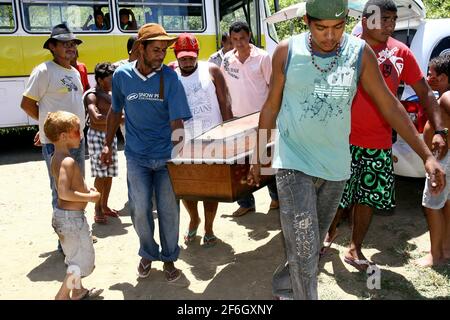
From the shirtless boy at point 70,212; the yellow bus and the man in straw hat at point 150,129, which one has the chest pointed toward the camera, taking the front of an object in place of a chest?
the man in straw hat

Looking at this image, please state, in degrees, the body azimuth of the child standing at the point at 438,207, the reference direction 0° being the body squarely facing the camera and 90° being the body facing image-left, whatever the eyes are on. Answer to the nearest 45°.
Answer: approximately 90°

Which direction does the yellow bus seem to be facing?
to the viewer's right

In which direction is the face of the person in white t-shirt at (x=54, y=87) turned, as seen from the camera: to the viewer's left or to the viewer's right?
to the viewer's right

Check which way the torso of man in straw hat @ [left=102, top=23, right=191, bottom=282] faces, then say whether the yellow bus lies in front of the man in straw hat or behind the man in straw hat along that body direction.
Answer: behind

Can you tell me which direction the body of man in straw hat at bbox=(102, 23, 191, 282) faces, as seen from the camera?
toward the camera

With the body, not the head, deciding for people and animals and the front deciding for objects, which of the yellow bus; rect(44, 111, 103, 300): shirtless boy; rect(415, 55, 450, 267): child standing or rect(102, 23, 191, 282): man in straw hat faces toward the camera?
the man in straw hat

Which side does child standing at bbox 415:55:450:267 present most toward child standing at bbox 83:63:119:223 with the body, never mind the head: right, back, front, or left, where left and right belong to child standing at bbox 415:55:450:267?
front

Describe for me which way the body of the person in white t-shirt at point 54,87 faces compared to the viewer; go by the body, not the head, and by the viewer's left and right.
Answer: facing the viewer and to the right of the viewer

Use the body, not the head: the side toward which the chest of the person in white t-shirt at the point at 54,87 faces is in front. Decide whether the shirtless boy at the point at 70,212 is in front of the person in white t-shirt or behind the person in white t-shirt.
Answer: in front

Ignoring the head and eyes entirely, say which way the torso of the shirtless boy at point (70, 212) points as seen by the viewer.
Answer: to the viewer's right

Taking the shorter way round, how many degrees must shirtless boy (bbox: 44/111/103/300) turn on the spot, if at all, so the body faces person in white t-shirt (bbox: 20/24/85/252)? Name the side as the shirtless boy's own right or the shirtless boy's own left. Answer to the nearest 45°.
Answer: approximately 90° to the shirtless boy's own left

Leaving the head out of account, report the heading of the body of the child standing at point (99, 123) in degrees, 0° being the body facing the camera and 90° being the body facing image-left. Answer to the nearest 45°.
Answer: approximately 315°
